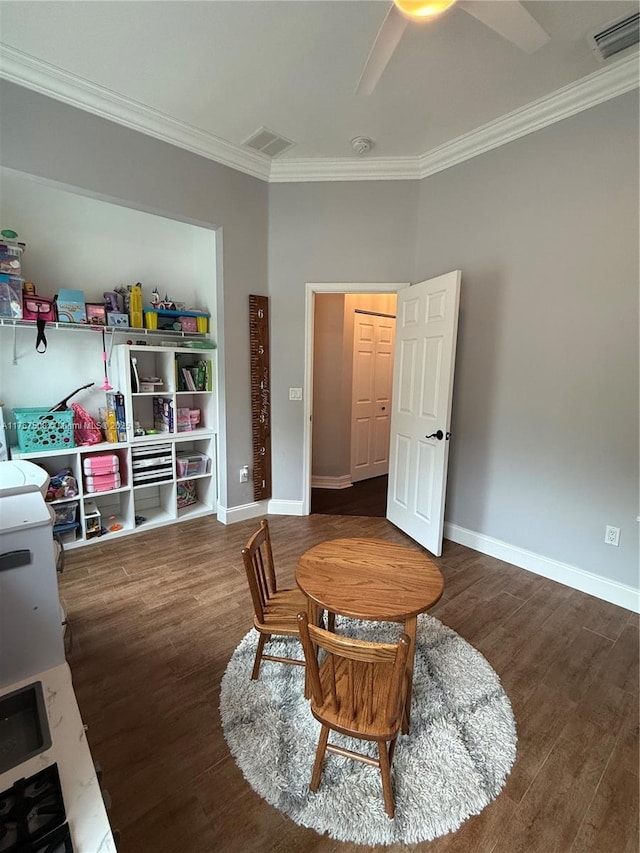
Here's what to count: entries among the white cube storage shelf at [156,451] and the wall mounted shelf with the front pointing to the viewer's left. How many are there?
0

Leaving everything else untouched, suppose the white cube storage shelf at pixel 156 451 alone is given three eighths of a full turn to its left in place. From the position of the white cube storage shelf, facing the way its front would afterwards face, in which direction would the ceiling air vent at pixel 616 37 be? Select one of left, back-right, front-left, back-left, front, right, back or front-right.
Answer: back-right

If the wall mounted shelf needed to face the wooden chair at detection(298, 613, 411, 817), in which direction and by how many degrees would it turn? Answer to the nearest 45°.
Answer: approximately 45° to its right

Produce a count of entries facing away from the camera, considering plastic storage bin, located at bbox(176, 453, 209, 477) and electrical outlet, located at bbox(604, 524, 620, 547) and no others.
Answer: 0

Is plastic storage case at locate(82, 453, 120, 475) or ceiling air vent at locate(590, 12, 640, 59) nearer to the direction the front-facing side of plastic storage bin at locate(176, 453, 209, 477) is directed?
the ceiling air vent

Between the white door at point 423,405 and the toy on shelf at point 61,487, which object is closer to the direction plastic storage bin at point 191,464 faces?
the white door

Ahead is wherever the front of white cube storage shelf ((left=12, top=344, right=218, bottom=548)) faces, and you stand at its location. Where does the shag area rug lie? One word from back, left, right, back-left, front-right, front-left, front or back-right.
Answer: front-right

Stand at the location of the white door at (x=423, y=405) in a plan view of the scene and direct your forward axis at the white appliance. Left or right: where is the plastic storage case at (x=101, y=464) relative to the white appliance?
right

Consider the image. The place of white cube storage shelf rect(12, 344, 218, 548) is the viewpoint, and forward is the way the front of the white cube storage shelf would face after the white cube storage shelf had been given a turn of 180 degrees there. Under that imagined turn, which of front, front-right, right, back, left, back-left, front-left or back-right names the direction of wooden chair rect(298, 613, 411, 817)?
back-left

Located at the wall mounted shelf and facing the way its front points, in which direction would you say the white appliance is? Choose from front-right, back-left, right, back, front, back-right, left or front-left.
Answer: front-right

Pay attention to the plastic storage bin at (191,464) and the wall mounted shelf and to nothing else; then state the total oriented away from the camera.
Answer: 0
